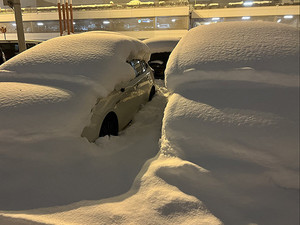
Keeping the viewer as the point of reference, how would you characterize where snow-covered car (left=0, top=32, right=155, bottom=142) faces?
facing the viewer and to the left of the viewer

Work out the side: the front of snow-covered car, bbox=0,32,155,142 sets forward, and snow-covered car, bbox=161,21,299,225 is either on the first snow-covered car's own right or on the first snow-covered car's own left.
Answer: on the first snow-covered car's own left

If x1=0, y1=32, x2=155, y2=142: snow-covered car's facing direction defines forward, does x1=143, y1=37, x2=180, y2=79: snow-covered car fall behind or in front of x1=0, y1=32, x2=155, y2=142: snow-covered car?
behind
